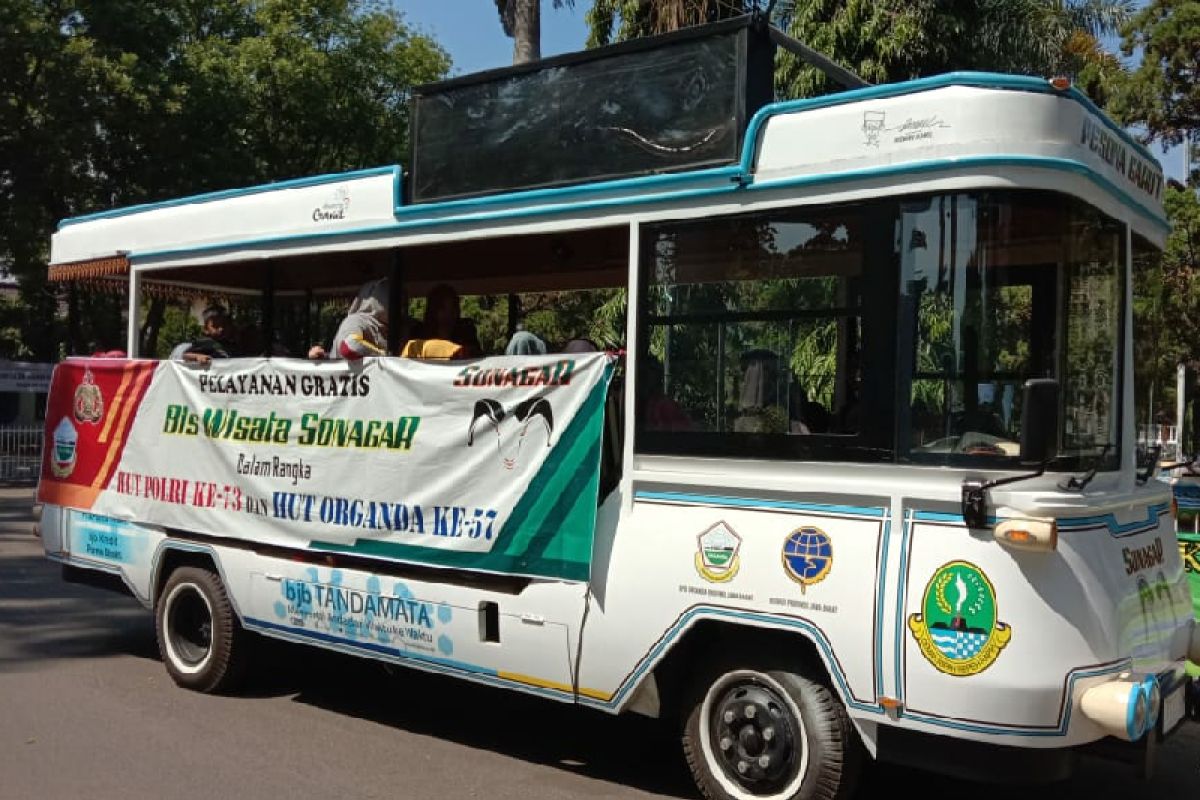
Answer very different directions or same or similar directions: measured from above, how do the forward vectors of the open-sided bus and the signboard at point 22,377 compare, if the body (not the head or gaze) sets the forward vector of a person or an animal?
same or similar directions

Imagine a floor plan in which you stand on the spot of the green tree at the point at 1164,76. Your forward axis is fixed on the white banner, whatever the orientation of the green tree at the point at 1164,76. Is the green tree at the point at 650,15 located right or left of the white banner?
right

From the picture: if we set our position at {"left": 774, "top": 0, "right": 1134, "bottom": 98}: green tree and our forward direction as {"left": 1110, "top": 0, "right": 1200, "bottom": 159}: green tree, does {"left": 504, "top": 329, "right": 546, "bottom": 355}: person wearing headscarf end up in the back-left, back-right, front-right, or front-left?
back-right

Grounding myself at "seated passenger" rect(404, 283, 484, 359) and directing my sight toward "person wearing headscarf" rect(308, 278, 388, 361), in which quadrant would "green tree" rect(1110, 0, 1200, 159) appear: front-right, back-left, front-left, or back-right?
back-right

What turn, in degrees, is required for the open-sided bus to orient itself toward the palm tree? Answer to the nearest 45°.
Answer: approximately 135° to its left

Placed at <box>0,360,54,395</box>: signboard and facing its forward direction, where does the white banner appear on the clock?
The white banner is roughly at 12 o'clock from the signboard.

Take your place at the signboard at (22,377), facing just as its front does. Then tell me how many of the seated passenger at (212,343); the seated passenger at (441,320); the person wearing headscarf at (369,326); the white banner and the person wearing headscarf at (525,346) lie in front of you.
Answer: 5

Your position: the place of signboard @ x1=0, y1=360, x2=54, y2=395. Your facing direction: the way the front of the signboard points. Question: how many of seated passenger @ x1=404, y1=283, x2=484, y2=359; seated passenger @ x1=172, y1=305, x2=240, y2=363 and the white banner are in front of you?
3

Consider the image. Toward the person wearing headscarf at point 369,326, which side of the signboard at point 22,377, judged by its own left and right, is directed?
front

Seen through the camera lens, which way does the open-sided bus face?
facing the viewer and to the right of the viewer

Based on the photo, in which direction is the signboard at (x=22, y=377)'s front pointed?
toward the camera

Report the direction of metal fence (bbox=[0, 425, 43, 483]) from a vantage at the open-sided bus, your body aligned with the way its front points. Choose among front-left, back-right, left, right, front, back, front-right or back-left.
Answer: back

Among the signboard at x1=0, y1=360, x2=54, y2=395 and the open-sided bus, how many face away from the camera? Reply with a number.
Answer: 0

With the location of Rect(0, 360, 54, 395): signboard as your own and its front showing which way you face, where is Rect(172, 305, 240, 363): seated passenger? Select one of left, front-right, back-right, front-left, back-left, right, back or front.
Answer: front
